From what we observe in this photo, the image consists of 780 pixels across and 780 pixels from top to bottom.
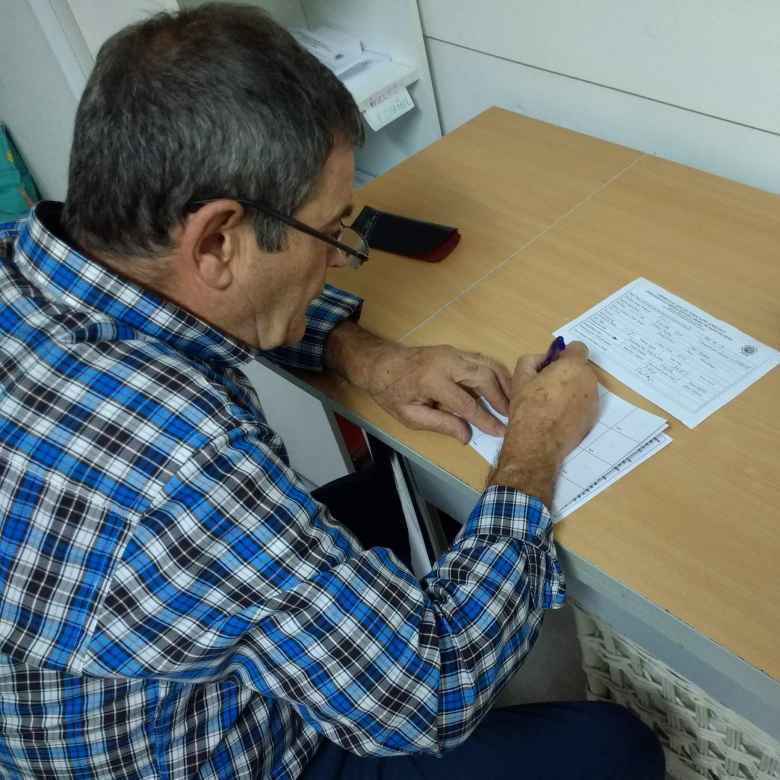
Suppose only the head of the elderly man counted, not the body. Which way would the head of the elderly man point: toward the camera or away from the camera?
away from the camera

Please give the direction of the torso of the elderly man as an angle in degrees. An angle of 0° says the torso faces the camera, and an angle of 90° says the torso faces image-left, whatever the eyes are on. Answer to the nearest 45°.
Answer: approximately 225°

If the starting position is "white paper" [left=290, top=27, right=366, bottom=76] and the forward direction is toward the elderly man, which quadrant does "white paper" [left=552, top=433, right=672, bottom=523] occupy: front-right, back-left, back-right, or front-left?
front-left

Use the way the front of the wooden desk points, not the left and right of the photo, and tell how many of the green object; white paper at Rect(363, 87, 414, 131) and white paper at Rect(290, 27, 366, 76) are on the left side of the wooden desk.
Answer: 0

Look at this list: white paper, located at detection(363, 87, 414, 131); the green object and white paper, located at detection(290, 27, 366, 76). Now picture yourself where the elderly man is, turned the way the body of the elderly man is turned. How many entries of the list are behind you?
0

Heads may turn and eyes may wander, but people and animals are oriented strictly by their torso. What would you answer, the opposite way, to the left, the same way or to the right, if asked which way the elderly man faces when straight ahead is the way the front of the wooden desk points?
the opposite way

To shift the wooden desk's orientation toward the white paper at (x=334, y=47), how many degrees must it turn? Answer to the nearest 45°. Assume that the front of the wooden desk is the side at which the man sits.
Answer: approximately 90° to its right

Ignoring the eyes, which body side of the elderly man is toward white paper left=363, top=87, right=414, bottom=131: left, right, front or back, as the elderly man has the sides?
front

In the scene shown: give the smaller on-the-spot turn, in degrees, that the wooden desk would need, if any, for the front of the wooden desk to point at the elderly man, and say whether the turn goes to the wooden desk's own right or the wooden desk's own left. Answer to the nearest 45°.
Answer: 0° — it already faces them

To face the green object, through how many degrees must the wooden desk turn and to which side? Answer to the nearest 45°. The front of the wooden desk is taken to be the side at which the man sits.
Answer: approximately 90° to its right
